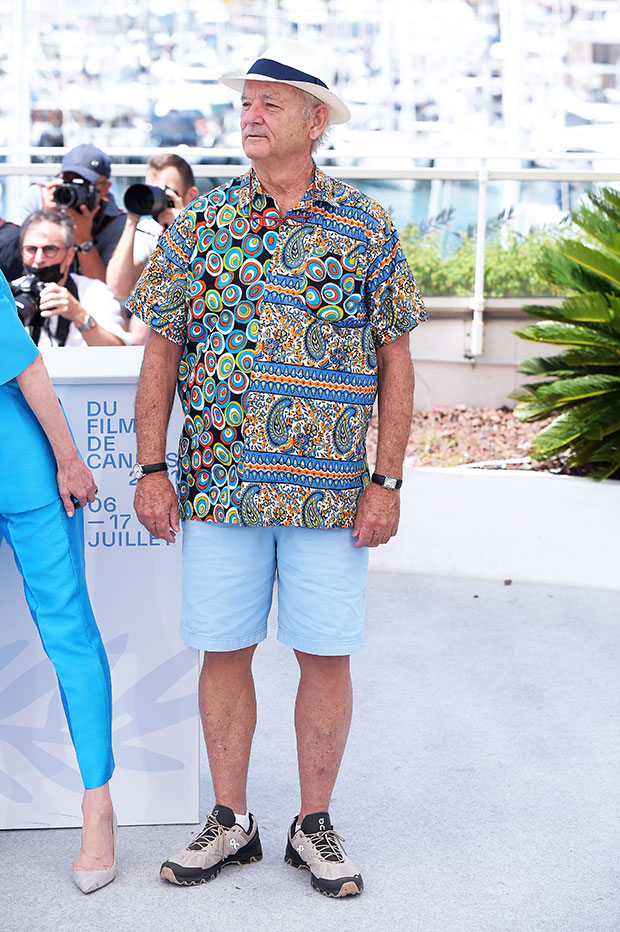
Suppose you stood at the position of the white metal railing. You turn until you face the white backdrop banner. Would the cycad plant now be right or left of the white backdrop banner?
left

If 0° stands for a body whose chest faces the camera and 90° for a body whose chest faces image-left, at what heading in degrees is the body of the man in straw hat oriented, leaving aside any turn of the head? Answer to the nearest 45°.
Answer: approximately 0°

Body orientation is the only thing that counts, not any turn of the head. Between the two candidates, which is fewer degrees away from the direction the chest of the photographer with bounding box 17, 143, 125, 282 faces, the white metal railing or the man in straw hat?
the man in straw hat

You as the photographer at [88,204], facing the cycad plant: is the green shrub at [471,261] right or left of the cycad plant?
left

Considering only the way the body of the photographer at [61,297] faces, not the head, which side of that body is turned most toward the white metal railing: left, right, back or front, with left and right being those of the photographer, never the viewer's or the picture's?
back

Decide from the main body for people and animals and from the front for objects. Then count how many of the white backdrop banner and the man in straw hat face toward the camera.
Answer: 2

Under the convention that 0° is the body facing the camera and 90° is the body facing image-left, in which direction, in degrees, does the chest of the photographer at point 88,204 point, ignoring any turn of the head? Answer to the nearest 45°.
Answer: approximately 45°

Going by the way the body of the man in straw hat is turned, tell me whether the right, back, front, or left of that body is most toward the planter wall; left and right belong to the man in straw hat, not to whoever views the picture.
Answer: back

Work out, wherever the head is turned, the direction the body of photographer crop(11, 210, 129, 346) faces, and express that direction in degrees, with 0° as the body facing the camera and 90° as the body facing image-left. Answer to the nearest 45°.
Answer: approximately 45°

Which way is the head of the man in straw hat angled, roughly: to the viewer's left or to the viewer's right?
to the viewer's left

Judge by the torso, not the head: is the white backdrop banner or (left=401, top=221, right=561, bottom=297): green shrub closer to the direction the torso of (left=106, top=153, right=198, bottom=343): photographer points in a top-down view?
the white backdrop banner
